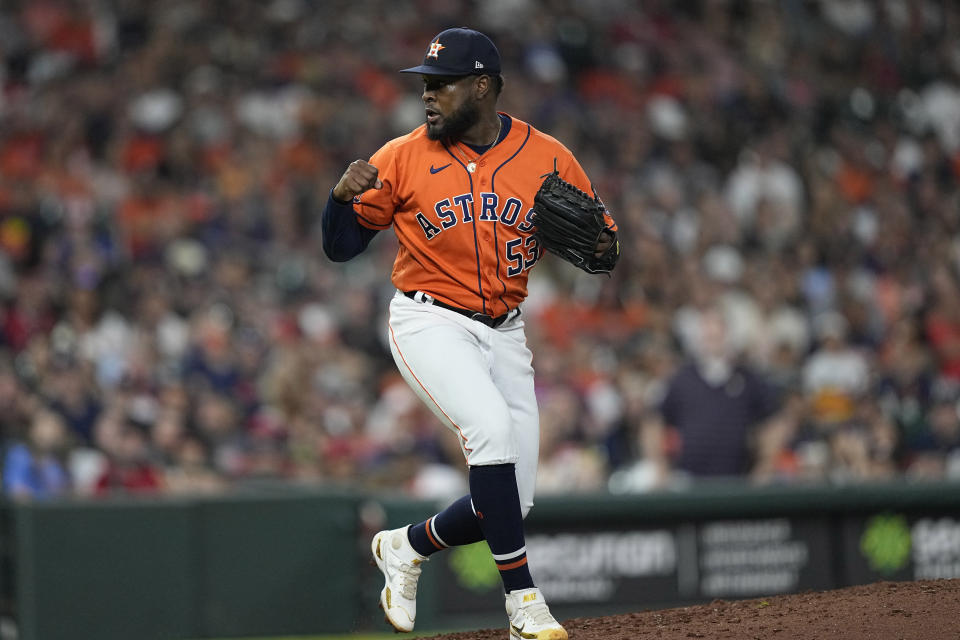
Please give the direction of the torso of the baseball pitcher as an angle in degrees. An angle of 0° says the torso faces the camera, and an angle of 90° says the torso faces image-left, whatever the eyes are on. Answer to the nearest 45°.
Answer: approximately 0°

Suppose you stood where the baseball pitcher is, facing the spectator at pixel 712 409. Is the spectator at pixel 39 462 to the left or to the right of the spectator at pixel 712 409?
left

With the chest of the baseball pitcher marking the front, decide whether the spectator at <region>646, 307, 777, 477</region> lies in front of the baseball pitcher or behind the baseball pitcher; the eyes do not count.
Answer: behind

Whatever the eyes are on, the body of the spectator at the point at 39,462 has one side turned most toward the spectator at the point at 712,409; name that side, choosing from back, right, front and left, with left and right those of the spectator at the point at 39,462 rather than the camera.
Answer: left

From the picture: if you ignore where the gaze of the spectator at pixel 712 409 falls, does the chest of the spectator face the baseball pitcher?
yes

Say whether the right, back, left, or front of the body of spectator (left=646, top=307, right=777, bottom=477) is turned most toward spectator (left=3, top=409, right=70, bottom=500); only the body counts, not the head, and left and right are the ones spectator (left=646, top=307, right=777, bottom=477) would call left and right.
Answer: right

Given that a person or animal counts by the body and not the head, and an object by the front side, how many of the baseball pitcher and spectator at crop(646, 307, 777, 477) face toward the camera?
2

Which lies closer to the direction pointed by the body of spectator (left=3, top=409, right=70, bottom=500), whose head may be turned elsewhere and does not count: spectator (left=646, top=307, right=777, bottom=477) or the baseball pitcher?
the baseball pitcher
